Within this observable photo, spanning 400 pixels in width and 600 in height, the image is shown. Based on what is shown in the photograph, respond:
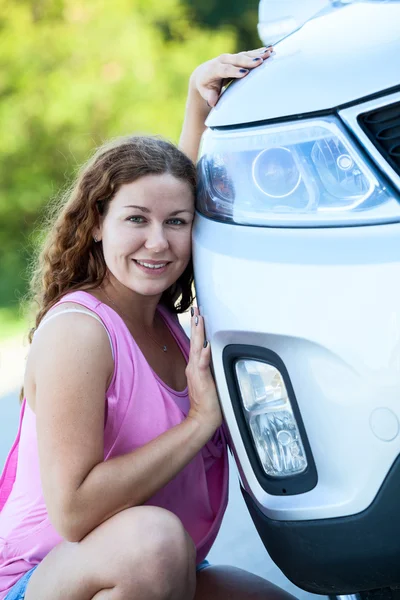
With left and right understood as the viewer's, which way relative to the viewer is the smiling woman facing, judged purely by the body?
facing the viewer and to the right of the viewer

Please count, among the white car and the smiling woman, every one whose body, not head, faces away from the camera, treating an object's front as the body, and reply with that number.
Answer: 0

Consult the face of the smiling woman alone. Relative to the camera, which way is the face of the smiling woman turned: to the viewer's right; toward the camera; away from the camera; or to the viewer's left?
toward the camera

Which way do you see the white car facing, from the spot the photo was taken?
facing the viewer
